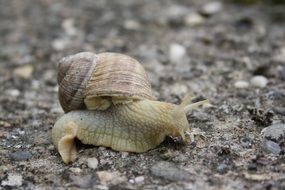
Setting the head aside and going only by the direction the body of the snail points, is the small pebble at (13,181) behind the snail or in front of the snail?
behind

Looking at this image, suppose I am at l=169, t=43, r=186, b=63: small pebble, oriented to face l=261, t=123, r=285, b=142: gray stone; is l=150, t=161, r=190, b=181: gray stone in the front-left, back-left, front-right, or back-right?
front-right

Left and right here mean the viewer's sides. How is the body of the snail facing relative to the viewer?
facing to the right of the viewer

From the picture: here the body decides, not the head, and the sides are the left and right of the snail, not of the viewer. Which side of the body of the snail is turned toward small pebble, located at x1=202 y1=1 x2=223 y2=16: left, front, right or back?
left

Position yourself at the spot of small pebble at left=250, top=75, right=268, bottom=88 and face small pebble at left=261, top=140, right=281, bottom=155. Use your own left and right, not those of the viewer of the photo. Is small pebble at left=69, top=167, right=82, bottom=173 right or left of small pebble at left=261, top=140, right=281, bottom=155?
right

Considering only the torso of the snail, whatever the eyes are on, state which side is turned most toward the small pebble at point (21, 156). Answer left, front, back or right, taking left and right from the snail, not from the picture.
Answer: back

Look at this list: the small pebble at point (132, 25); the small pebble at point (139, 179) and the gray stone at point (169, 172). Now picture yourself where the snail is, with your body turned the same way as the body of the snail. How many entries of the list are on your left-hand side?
1

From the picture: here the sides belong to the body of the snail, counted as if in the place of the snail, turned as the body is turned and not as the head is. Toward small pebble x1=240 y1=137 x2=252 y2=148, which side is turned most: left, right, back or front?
front

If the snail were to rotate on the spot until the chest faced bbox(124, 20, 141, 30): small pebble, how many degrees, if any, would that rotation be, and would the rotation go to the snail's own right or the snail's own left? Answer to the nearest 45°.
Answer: approximately 90° to the snail's own left

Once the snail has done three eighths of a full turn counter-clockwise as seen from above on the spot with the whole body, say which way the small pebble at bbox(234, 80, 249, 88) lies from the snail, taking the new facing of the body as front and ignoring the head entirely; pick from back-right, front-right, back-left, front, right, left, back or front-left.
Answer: right

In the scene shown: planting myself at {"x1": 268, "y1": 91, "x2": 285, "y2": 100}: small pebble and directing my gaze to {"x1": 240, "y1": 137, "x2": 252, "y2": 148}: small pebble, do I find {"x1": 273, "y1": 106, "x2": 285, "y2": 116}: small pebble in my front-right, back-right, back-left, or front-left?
front-left

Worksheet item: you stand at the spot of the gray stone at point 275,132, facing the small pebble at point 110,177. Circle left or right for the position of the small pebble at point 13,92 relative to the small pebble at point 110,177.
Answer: right

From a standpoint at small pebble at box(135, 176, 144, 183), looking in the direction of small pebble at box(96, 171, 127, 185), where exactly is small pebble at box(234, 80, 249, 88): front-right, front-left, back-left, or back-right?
back-right

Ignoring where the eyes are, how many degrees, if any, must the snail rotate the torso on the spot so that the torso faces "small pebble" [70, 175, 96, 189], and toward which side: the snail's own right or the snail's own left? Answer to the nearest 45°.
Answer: approximately 90° to the snail's own right

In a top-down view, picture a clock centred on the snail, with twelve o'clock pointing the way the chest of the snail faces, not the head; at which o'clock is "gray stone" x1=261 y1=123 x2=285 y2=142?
The gray stone is roughly at 12 o'clock from the snail.

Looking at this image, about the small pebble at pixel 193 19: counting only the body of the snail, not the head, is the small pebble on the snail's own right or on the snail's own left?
on the snail's own left
